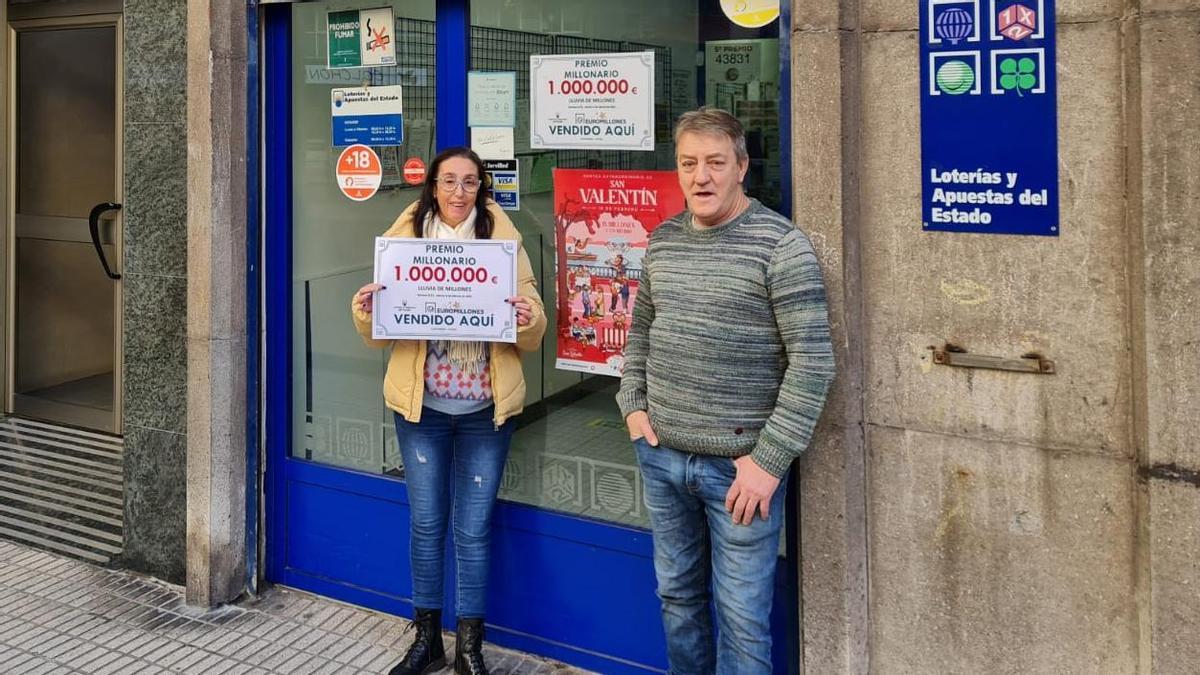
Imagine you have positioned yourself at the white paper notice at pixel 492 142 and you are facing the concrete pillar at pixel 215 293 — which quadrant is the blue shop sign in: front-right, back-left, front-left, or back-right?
back-left

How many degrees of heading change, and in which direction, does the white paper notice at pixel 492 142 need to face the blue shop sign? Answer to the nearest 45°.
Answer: approximately 45° to its left

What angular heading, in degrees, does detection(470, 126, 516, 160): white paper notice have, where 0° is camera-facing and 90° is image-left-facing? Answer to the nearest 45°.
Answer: approximately 0°

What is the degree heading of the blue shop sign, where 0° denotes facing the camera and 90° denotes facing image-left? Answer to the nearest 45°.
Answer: approximately 0°
